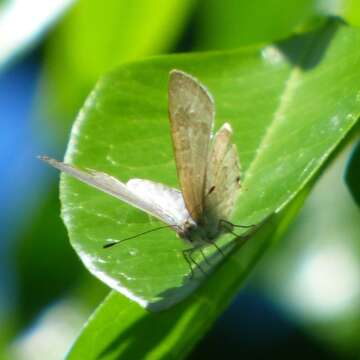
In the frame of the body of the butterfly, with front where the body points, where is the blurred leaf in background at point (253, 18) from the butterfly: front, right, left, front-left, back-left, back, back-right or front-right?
back

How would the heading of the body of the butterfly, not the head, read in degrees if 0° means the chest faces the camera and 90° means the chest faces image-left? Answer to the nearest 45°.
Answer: approximately 45°

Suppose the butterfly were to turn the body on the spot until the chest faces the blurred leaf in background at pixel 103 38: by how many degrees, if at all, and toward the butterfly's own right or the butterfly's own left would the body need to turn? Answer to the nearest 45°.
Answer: approximately 135° to the butterfly's own right
